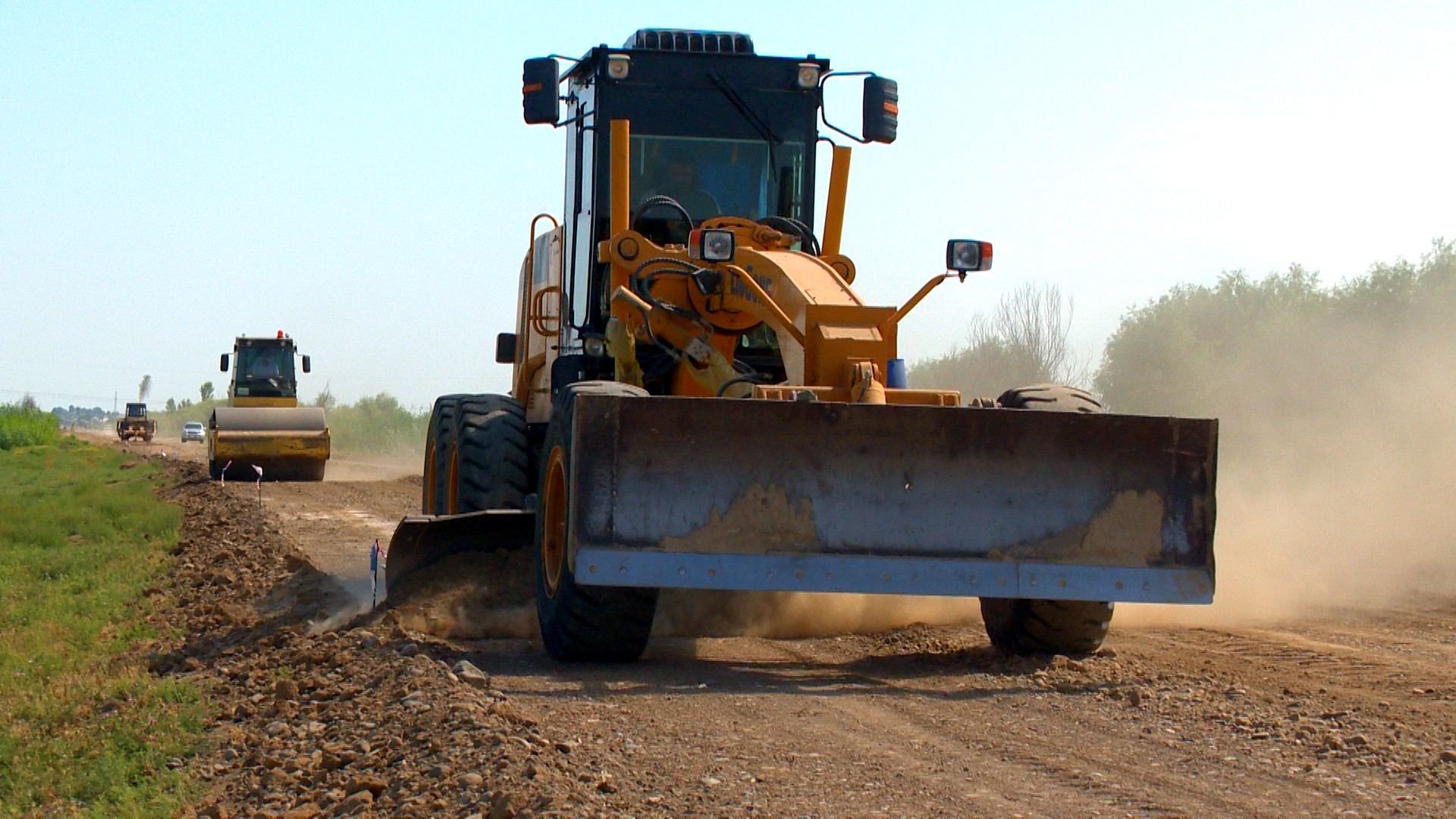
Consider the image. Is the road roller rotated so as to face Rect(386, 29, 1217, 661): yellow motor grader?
yes

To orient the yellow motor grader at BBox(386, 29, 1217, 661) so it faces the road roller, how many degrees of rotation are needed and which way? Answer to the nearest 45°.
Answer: approximately 135° to its right

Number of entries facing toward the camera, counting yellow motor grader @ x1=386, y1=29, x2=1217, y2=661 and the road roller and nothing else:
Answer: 2

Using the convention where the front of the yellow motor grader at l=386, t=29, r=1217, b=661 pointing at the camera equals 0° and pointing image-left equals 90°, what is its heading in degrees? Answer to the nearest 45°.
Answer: approximately 0°

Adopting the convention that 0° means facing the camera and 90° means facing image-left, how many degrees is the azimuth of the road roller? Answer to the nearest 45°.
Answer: approximately 0°
